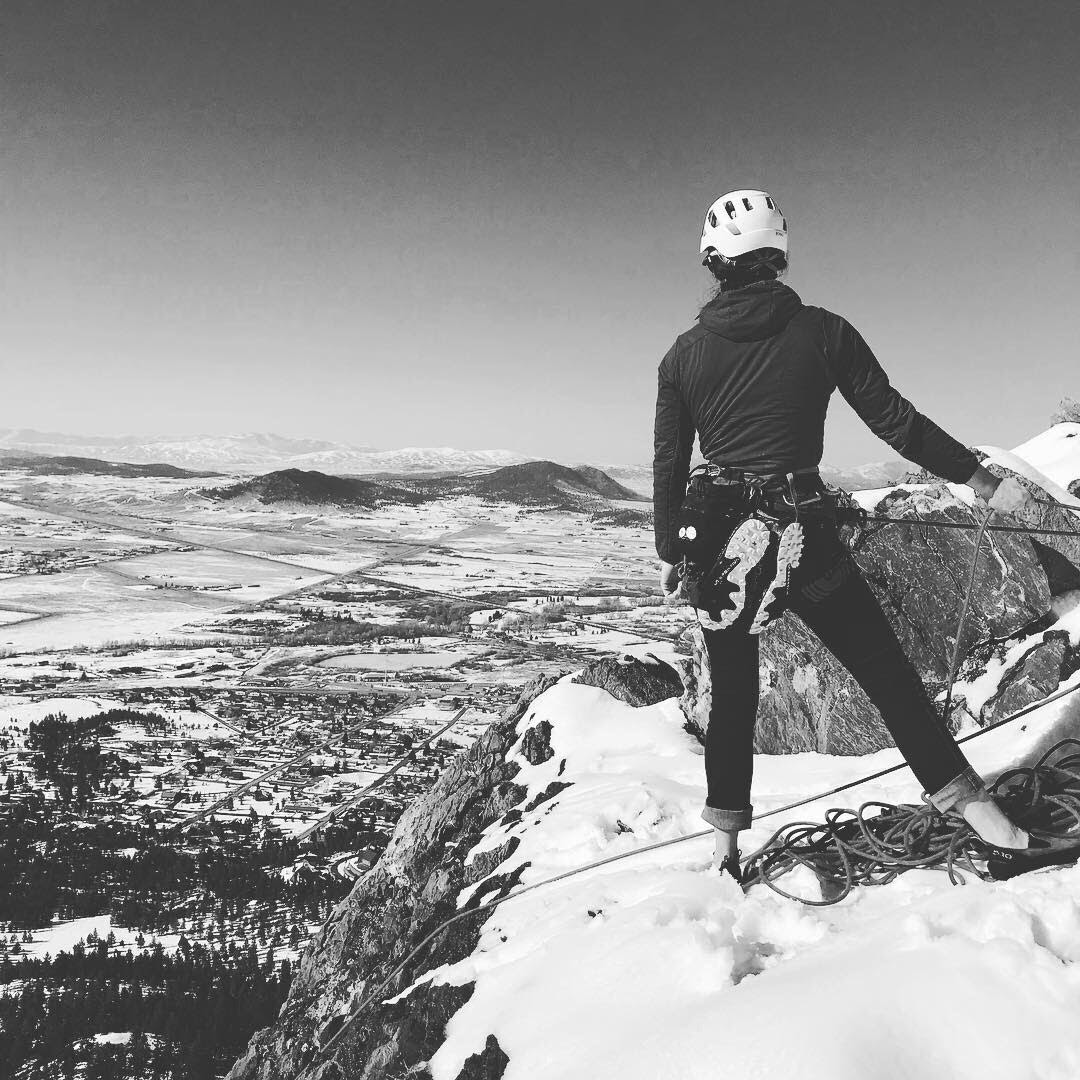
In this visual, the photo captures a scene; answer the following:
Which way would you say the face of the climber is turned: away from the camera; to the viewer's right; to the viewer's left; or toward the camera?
away from the camera

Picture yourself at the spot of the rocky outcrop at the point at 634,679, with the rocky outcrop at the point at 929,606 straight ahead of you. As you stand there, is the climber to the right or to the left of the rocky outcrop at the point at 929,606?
right

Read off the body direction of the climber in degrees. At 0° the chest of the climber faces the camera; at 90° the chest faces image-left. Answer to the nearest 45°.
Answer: approximately 180°

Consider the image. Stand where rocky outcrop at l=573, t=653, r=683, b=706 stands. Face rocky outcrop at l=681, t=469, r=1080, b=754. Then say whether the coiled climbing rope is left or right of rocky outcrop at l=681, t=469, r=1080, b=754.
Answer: right
